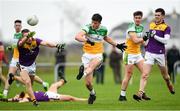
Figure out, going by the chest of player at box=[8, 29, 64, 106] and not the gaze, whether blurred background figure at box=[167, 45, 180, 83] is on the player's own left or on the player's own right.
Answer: on the player's own left

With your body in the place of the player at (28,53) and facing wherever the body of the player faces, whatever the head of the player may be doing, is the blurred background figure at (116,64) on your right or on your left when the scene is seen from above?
on your left

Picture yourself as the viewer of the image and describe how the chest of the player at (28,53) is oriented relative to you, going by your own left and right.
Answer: facing the viewer and to the right of the viewer
